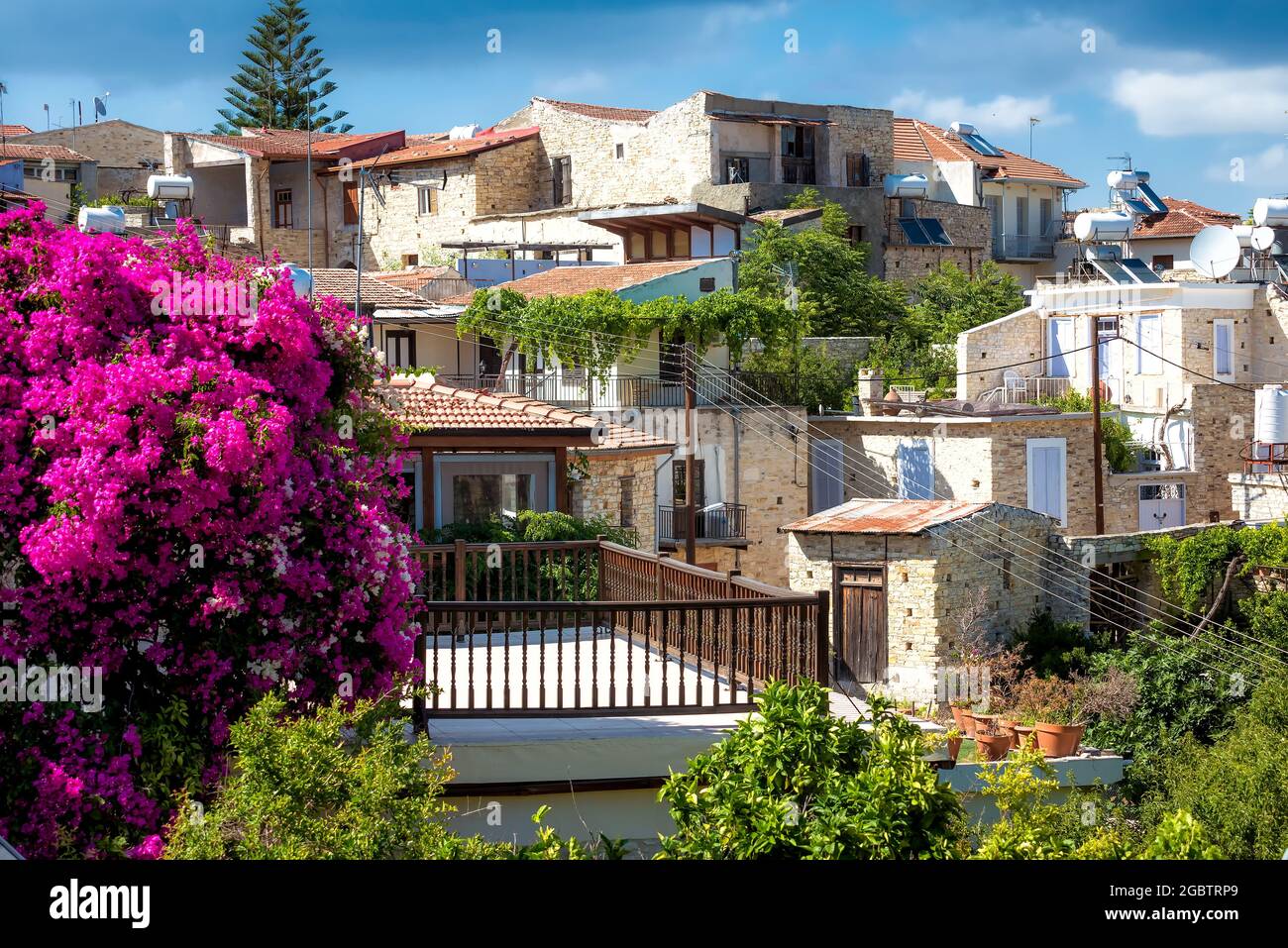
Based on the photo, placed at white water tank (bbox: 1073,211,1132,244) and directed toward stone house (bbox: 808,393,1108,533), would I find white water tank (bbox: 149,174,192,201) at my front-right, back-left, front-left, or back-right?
front-right

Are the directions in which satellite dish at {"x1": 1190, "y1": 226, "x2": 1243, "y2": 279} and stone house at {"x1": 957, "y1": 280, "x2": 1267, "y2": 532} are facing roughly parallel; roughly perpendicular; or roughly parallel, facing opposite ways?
roughly parallel

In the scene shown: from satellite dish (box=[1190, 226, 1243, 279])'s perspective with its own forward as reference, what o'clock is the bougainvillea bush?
The bougainvillea bush is roughly at 12 o'clock from the satellite dish.

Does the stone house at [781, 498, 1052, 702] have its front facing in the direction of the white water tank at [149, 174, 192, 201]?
no

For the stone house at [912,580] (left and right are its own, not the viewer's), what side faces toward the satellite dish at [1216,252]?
back

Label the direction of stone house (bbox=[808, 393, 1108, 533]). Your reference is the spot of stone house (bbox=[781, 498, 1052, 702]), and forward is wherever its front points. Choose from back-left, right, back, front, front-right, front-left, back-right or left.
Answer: back-right

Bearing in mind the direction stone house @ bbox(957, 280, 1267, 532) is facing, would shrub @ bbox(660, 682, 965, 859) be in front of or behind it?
in front

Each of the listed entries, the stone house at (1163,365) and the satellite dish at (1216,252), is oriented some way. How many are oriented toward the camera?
2

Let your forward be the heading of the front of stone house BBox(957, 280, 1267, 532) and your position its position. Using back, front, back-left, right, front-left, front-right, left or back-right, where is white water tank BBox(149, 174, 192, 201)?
right

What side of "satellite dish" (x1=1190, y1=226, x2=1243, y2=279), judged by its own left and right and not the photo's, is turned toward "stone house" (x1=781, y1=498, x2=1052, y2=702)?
front

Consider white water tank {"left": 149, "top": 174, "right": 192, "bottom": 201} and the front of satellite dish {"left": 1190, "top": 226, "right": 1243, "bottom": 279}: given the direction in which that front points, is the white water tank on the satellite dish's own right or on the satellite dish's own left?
on the satellite dish's own right

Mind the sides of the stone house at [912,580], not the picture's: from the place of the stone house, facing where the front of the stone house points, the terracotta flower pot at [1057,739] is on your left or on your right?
on your left

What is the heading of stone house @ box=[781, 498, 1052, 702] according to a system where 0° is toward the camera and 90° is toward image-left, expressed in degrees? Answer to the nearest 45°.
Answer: approximately 45°

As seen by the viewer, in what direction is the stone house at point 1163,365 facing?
toward the camera

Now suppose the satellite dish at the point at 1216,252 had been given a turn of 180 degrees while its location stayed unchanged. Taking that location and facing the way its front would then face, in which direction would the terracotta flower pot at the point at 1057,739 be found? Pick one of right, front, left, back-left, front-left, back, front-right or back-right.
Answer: back

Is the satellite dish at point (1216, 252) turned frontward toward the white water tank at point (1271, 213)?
no

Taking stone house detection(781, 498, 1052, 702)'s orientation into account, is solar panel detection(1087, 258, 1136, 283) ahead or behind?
behind

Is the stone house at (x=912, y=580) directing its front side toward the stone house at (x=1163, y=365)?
no
